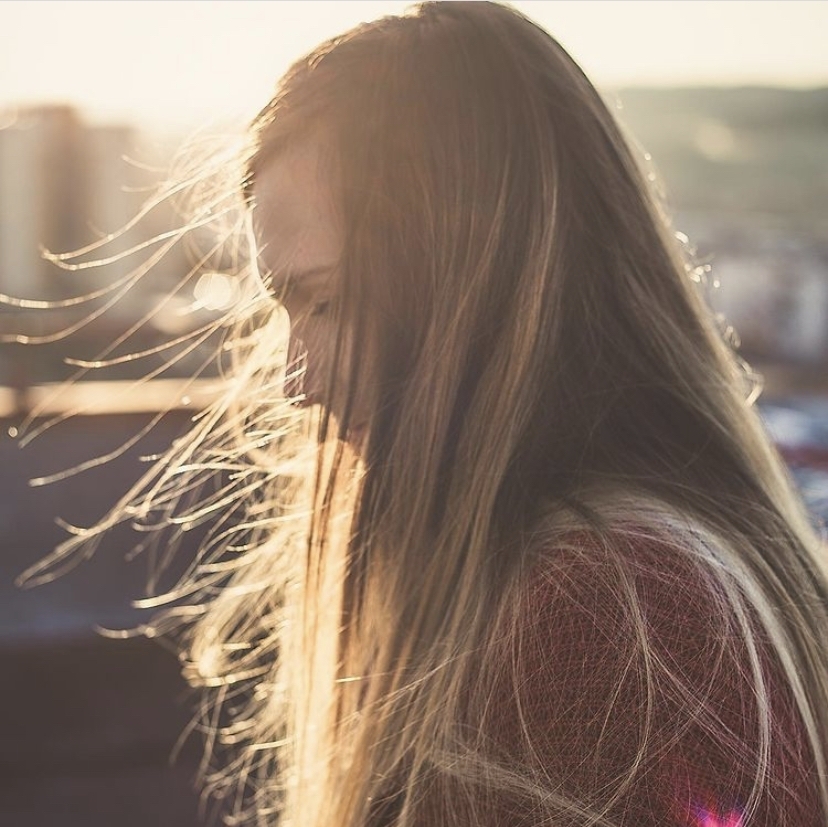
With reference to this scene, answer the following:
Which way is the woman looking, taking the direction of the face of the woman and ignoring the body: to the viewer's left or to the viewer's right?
to the viewer's left

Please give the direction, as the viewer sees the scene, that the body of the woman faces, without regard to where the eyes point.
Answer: to the viewer's left
